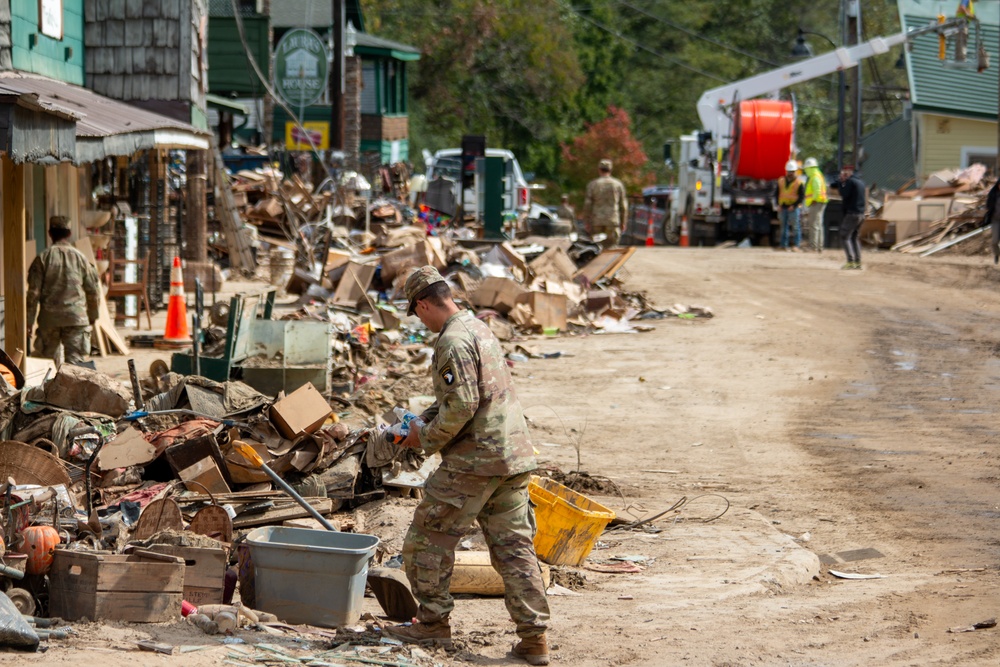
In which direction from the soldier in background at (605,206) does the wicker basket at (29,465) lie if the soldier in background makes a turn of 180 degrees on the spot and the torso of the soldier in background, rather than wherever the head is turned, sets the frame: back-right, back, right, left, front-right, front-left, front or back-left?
front

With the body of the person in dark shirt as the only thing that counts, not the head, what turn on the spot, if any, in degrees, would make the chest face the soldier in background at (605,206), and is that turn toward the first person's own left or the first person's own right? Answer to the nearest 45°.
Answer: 0° — they already face them

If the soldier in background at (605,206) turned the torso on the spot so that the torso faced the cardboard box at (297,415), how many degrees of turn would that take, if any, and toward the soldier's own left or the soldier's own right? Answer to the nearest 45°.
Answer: approximately 180°

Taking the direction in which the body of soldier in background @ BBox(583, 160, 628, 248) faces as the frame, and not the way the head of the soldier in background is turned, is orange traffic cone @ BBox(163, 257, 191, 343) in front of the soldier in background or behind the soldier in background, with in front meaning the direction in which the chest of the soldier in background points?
behind

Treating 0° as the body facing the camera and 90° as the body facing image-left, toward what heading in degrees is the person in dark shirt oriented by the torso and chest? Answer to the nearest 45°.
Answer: approximately 90°

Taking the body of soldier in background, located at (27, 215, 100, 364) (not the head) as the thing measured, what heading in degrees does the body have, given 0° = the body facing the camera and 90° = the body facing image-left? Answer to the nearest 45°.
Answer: approximately 180°

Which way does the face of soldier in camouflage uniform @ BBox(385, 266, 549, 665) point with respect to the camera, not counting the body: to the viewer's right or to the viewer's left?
to the viewer's left

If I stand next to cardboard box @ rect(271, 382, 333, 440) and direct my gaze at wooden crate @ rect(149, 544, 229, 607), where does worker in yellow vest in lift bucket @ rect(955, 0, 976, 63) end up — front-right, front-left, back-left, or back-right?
back-left

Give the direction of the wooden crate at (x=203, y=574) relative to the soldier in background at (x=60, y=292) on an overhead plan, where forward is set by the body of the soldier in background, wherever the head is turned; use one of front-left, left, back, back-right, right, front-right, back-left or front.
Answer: back

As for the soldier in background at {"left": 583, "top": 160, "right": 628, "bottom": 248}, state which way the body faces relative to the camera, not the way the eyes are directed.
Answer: away from the camera

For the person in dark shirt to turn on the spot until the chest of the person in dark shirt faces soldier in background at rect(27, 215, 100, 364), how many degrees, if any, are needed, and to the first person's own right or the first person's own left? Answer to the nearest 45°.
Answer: approximately 45° to the first person's own left

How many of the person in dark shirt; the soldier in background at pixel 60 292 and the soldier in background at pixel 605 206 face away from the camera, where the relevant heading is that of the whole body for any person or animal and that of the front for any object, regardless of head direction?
2
